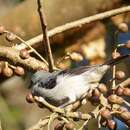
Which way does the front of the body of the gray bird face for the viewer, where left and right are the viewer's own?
facing to the left of the viewer
